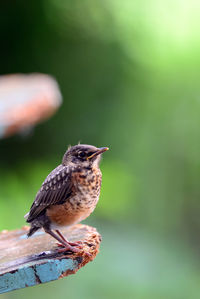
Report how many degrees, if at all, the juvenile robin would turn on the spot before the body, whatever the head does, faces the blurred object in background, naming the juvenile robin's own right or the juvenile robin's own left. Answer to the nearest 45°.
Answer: approximately 90° to the juvenile robin's own left

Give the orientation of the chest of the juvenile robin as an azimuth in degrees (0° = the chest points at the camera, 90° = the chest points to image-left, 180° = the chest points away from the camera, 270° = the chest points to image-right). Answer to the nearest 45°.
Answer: approximately 270°
